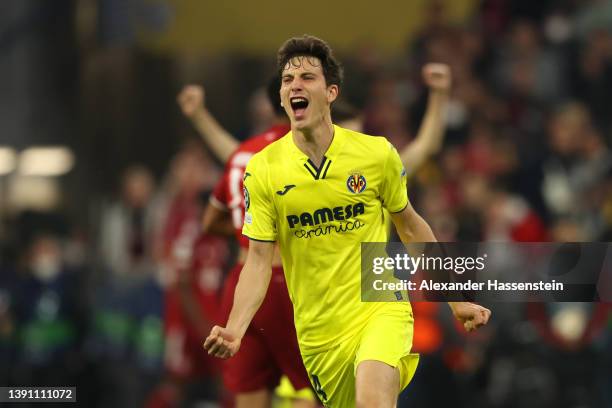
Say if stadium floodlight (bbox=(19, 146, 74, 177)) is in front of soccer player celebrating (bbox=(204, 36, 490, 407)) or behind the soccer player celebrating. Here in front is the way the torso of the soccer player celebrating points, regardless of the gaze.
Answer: behind

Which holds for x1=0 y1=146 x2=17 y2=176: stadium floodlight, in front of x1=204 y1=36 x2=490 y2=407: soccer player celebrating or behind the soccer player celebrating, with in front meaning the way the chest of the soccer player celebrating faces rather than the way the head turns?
behind

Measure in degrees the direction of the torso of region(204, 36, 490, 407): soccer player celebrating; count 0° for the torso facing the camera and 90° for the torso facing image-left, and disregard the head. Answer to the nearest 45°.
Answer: approximately 0°

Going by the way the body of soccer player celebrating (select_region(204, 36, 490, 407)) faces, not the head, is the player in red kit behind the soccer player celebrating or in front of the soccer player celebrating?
behind
